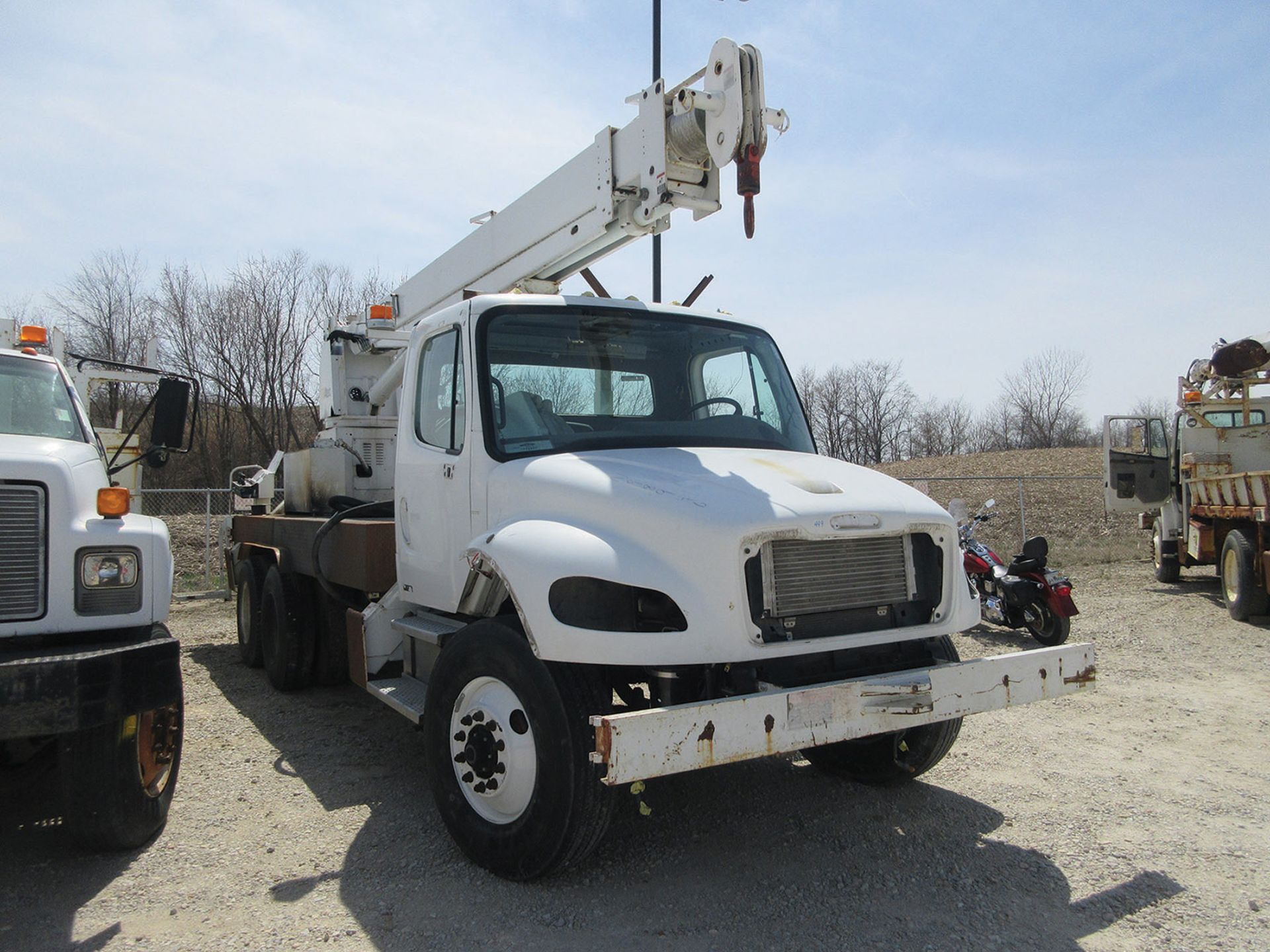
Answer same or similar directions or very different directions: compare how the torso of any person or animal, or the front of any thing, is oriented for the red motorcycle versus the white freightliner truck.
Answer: very different directions

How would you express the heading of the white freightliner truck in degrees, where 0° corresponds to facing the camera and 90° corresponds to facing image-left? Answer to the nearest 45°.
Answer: approximately 315°

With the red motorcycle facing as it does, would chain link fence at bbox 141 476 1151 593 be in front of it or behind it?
in front

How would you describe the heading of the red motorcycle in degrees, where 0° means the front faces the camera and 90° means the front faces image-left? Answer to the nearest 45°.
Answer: approximately 135°

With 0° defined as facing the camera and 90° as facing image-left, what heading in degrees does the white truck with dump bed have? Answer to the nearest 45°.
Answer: approximately 135°

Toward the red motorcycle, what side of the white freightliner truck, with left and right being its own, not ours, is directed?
left

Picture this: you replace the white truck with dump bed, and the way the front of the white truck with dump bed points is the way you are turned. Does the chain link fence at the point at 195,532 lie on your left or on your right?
on your left

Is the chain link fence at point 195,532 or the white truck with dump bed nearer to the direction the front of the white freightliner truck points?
the white truck with dump bed

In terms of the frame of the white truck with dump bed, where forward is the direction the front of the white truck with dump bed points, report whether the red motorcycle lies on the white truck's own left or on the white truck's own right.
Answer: on the white truck's own left

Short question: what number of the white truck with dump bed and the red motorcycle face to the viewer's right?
0

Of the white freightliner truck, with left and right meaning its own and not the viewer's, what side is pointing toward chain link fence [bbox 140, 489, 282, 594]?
back

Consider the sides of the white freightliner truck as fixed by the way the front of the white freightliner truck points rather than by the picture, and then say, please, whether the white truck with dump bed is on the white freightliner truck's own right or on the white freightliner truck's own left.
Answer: on the white freightliner truck's own left
